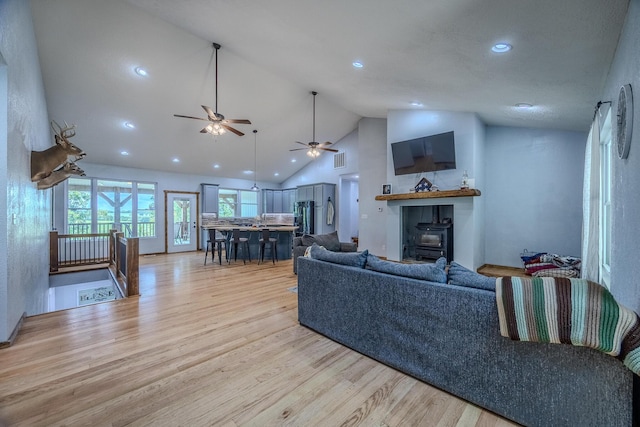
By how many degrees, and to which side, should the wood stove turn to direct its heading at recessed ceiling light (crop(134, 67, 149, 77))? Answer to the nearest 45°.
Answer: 0° — it already faces it

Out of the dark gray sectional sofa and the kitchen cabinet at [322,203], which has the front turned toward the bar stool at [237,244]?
the kitchen cabinet

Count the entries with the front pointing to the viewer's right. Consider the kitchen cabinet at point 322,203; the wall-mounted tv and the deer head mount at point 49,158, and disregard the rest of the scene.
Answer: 1

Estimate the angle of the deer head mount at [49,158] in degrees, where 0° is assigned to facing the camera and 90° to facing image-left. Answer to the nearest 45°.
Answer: approximately 270°

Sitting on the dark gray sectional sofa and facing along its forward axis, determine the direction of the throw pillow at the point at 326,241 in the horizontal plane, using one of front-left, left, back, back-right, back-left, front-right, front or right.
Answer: left

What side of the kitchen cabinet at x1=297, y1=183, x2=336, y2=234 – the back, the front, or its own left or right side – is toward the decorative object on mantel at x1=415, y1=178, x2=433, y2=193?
left

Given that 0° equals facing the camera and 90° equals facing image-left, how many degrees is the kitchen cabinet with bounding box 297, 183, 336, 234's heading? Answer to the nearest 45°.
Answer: approximately 45°

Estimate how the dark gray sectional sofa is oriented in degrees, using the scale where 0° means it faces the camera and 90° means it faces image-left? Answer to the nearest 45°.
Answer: approximately 225°

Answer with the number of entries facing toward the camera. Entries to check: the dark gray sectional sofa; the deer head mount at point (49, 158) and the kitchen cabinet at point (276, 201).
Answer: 1

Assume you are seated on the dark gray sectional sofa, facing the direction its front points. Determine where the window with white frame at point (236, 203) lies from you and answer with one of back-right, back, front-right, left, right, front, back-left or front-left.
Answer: left

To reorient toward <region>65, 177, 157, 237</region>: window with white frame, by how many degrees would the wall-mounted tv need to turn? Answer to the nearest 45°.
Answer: approximately 45° to its right

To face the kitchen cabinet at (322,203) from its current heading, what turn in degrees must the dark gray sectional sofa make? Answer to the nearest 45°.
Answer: approximately 90° to its left

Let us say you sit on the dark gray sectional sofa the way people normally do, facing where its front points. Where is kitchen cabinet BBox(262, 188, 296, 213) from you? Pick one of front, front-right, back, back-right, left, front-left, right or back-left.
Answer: left
